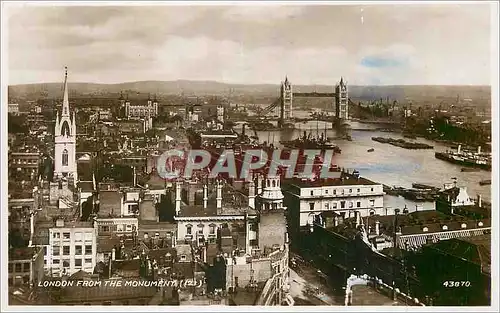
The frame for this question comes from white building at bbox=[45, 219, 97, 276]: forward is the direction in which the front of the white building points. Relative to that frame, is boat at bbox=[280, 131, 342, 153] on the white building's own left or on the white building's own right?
on the white building's own left

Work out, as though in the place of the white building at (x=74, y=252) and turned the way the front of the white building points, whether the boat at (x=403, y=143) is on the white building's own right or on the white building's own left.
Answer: on the white building's own left

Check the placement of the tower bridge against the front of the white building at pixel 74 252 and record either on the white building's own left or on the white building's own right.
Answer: on the white building's own left

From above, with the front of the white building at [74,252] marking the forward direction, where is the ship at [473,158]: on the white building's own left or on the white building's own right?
on the white building's own left

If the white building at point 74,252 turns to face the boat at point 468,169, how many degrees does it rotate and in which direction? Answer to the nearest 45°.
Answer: approximately 90° to its left

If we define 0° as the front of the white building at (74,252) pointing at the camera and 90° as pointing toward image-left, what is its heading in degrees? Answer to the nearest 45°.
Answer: approximately 0°
